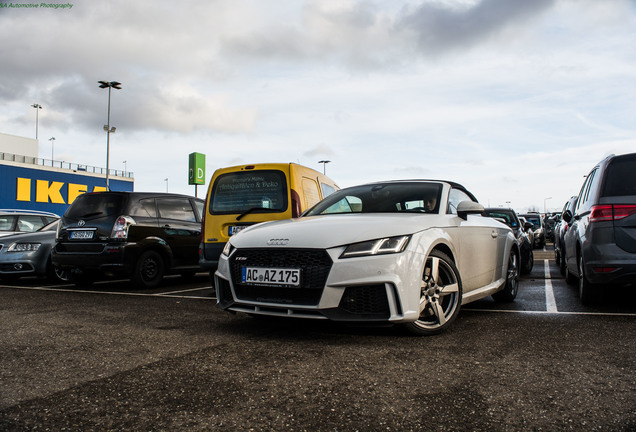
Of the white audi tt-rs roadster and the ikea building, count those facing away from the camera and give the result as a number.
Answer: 0

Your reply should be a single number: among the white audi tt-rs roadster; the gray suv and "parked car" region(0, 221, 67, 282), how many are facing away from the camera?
1

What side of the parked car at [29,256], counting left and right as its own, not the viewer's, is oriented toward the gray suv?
left

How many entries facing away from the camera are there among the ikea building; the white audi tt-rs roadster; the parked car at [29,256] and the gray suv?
1

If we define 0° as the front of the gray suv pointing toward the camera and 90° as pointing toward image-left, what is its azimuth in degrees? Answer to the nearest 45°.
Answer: approximately 180°

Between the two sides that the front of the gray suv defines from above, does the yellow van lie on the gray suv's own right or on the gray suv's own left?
on the gray suv's own left

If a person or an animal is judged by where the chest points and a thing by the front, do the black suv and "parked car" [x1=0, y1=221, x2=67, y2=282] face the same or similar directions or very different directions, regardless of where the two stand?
very different directions

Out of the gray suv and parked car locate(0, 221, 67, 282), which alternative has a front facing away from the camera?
the gray suv

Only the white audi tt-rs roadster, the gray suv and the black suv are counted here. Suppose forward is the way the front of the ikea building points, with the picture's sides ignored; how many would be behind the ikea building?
0

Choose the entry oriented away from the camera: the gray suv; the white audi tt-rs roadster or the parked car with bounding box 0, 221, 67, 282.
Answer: the gray suv

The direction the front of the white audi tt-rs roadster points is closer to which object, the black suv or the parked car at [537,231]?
the black suv

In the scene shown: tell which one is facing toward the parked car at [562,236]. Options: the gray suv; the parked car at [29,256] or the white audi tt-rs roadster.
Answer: the gray suv

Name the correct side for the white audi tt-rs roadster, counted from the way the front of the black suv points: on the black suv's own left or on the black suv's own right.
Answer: on the black suv's own right

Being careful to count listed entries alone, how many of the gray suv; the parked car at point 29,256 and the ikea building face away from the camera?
1

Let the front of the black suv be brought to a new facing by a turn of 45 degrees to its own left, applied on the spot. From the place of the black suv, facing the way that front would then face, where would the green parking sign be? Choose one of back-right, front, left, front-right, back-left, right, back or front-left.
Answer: front
